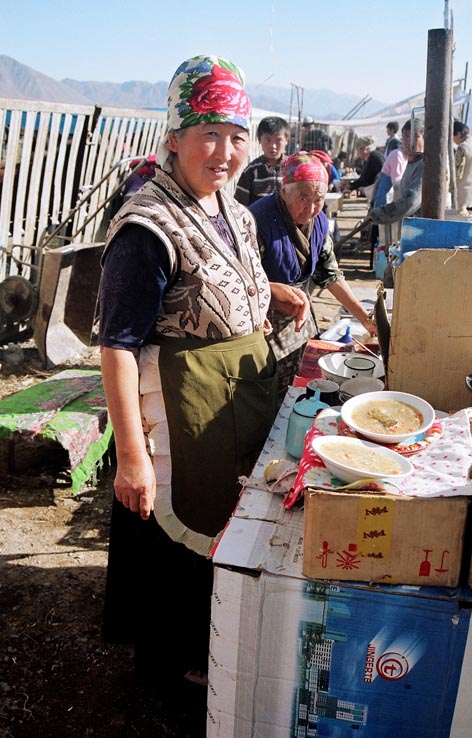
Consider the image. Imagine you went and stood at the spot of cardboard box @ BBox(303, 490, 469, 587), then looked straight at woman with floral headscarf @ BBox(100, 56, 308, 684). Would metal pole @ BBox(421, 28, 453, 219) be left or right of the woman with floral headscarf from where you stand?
right

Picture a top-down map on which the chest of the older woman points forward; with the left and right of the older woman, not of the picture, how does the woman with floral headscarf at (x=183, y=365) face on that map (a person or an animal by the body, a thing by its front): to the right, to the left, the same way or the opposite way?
the same way

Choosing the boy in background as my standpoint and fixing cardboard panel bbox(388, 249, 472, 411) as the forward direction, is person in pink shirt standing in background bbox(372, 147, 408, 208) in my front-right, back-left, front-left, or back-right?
back-left

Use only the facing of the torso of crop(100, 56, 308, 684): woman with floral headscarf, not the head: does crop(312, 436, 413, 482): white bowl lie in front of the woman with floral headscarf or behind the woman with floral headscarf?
in front

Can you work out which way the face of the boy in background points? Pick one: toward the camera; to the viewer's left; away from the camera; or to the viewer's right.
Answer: toward the camera

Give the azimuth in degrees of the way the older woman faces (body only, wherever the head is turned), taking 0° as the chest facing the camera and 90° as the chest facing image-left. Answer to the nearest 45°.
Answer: approximately 315°

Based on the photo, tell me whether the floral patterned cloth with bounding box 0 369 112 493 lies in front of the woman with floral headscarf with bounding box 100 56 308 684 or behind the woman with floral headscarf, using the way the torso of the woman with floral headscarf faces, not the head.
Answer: behind

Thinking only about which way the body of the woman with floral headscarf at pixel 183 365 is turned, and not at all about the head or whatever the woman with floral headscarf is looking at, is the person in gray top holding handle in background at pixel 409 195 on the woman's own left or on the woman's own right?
on the woman's own left

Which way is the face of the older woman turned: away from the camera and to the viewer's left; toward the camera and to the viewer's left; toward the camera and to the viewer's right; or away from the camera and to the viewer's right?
toward the camera and to the viewer's right

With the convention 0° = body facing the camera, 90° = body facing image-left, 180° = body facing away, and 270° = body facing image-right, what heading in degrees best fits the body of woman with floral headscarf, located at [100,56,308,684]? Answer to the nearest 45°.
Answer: approximately 315°

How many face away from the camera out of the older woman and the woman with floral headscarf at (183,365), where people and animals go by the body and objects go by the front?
0

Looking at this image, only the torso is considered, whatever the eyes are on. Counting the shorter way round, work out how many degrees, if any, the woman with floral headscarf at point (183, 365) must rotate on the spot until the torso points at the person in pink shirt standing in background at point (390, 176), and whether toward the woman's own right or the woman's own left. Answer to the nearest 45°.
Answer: approximately 135° to the woman's own left

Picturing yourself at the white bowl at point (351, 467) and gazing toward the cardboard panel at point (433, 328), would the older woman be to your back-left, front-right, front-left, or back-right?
front-left

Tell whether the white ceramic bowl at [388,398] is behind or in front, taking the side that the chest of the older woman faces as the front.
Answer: in front
